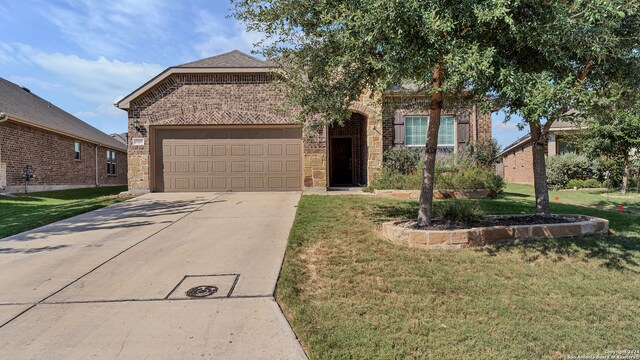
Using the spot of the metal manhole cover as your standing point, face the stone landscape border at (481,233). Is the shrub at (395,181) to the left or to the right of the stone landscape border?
left

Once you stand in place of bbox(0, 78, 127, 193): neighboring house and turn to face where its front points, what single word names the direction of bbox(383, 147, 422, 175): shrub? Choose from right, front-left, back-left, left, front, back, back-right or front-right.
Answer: left

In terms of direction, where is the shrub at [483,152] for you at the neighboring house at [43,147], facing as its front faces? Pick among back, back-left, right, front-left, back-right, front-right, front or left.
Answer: left

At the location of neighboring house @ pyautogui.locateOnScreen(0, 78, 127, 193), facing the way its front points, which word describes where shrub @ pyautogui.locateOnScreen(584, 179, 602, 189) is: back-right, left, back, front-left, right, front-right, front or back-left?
left

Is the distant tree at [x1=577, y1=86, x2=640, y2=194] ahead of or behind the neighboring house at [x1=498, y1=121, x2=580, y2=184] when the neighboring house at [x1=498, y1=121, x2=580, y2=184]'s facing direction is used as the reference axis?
ahead

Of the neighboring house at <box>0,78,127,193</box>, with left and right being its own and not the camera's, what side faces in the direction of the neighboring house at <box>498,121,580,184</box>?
left

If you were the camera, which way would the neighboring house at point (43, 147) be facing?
facing the viewer and to the left of the viewer

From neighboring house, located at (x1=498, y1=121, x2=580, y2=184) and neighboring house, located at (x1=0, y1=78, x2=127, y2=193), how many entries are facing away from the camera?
0

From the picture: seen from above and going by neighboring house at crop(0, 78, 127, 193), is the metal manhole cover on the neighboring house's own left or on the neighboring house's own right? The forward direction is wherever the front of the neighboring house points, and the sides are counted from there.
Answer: on the neighboring house's own left

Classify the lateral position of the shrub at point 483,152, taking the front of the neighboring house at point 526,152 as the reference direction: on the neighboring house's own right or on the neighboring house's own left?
on the neighboring house's own right

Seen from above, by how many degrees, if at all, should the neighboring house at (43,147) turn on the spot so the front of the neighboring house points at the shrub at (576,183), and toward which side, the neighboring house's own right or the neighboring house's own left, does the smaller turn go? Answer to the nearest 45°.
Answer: approximately 90° to the neighboring house's own left

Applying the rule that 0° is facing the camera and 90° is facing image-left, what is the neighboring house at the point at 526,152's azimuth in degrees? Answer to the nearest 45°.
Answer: approximately 315°

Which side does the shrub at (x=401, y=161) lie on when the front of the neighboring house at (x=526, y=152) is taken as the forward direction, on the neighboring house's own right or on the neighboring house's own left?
on the neighboring house's own right

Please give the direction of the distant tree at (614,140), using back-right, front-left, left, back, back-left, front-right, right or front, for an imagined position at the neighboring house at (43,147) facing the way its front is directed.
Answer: left

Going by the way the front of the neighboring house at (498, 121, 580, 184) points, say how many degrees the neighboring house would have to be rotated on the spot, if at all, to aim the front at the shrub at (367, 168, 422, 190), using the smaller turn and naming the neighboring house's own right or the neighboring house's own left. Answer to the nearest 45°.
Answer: approximately 45° to the neighboring house's own right
